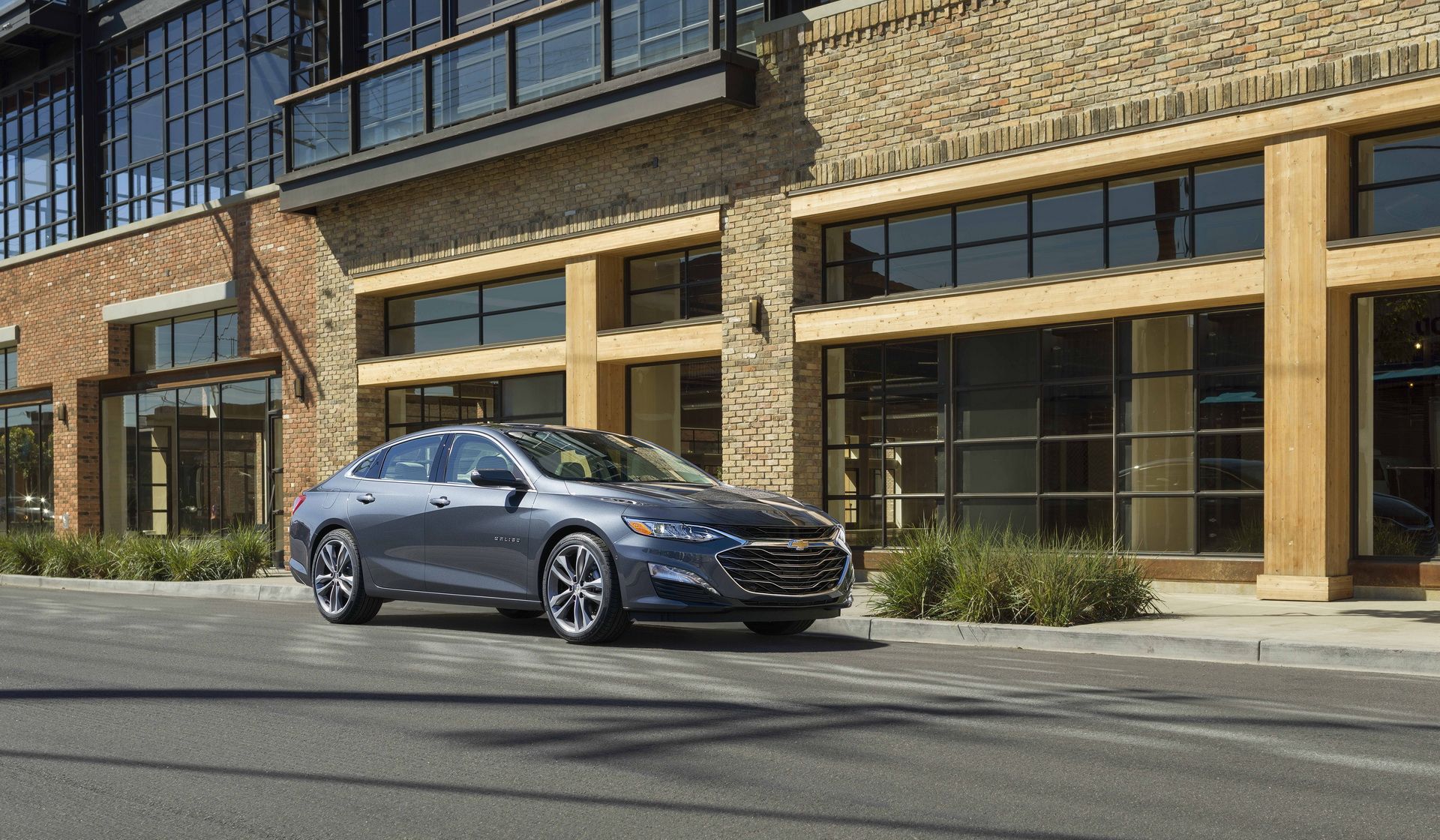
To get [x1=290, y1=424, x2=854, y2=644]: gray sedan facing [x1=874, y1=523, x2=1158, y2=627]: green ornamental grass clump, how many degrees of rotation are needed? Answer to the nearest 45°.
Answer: approximately 45° to its left

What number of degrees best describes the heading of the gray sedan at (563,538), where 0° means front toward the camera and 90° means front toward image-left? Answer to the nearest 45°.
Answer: approximately 315°
